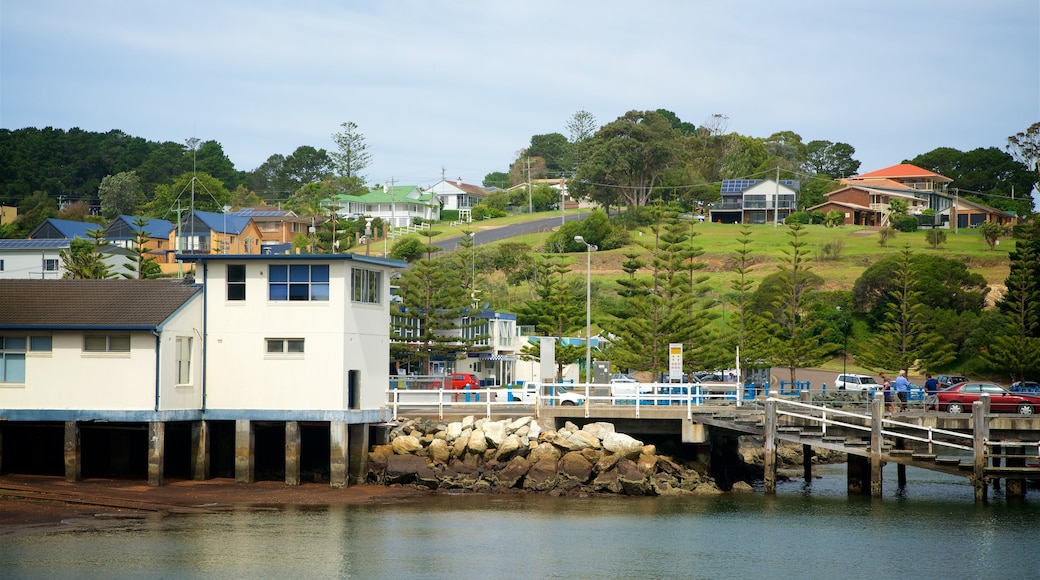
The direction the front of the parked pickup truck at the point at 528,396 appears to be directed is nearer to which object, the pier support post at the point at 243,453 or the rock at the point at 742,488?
the rock

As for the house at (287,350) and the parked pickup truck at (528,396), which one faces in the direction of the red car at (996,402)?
the parked pickup truck

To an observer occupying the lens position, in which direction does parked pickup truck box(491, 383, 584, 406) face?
facing to the right of the viewer

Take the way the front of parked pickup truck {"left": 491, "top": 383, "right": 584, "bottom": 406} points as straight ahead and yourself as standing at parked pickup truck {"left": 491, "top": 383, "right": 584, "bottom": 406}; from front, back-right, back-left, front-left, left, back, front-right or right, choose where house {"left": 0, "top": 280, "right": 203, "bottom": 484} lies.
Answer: back-right
